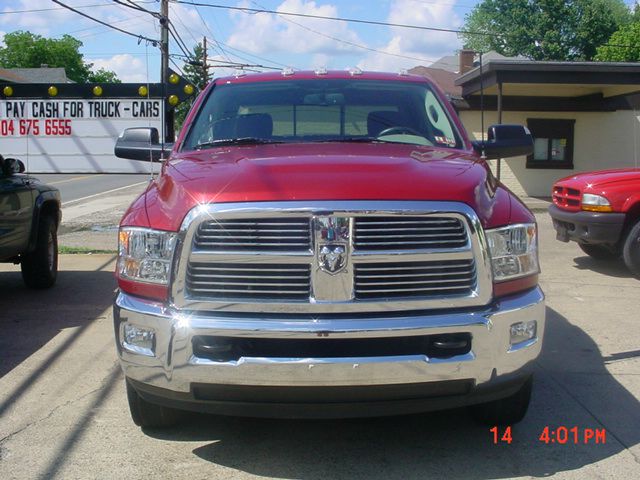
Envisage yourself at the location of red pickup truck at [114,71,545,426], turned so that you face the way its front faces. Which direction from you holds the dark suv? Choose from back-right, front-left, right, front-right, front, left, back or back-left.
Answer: back-right

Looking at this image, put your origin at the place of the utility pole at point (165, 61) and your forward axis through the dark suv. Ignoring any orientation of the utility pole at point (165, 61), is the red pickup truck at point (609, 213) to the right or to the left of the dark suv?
left

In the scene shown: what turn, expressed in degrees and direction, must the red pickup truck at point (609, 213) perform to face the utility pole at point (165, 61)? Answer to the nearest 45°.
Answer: approximately 90° to its right

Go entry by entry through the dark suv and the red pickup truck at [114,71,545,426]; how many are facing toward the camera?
1

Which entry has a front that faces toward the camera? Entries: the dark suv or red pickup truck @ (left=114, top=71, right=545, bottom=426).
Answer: the red pickup truck

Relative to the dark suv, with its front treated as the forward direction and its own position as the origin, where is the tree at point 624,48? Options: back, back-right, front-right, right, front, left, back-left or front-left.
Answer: front

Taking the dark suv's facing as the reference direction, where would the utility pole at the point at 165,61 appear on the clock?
The utility pole is roughly at 11 o'clock from the dark suv.

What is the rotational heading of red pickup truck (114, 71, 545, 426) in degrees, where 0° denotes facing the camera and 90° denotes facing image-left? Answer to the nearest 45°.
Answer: approximately 0°

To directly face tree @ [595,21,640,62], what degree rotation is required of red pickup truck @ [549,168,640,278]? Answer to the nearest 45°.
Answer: approximately 135° to its right

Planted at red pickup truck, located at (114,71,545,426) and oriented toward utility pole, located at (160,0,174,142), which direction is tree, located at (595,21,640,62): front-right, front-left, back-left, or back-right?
front-right
